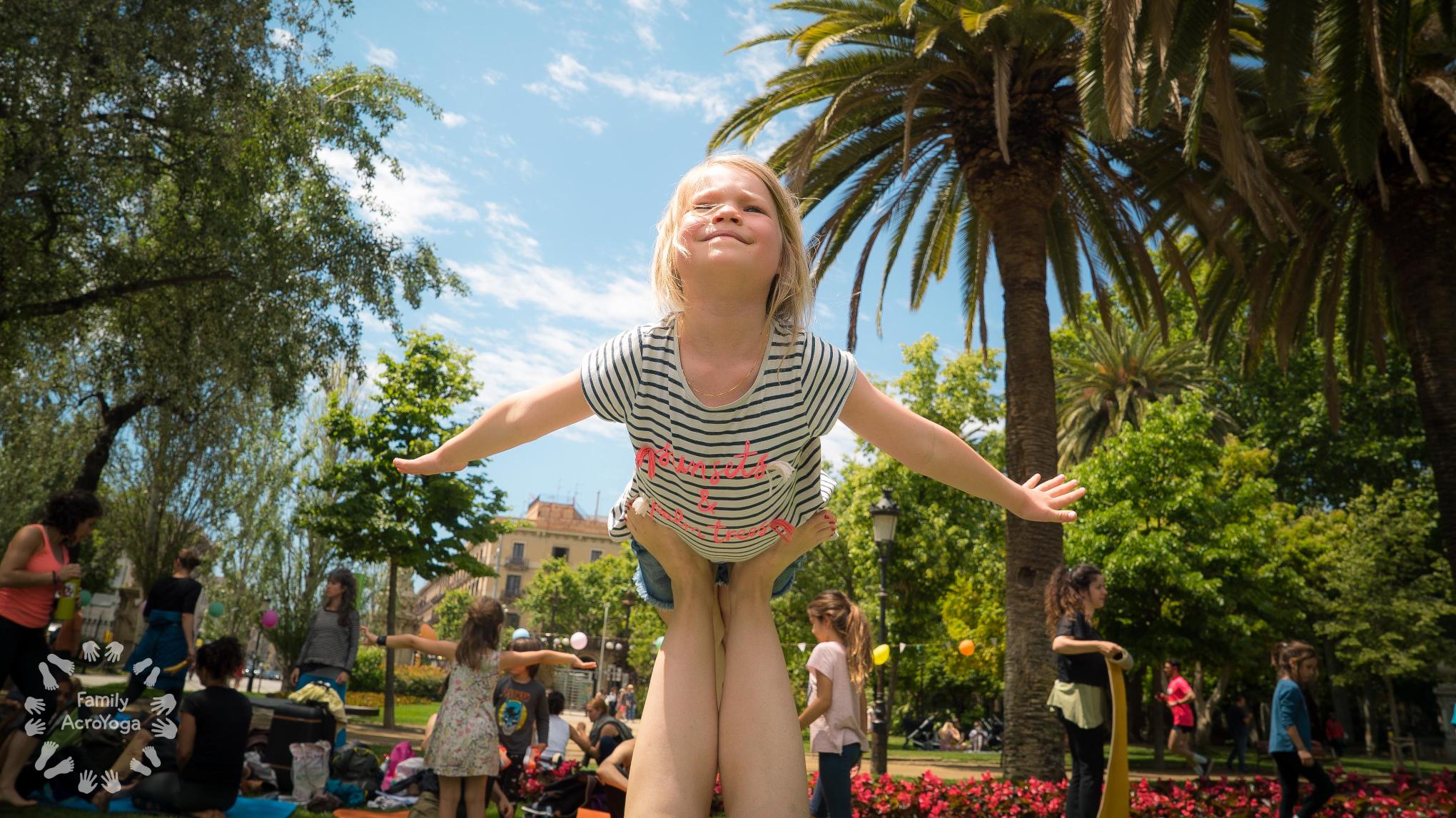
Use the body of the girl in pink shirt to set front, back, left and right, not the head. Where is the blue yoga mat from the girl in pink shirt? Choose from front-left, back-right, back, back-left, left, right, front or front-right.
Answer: front

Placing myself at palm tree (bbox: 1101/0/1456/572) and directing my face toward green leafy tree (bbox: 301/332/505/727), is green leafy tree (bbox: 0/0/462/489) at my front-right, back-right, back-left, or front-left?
front-left

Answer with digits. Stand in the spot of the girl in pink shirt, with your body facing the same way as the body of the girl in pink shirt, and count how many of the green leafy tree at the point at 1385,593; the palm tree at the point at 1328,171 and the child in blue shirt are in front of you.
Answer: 0

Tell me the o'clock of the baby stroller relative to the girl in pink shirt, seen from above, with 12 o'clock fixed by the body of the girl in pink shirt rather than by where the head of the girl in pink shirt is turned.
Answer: The baby stroller is roughly at 3 o'clock from the girl in pink shirt.

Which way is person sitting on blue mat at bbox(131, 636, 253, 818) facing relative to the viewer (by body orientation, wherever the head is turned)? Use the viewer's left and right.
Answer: facing away from the viewer and to the left of the viewer

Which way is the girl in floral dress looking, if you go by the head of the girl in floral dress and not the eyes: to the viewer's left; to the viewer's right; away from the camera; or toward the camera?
away from the camera

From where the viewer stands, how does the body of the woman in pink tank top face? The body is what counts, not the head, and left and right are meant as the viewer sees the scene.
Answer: facing to the right of the viewer

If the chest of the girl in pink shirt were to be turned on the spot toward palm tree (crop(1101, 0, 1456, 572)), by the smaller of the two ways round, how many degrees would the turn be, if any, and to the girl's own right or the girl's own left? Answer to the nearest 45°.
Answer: approximately 135° to the girl's own right

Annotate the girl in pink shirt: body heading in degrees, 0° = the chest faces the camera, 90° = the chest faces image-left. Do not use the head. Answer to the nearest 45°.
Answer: approximately 90°
